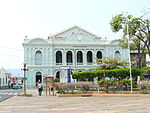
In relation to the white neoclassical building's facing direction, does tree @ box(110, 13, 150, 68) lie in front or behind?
in front

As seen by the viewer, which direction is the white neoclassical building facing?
toward the camera

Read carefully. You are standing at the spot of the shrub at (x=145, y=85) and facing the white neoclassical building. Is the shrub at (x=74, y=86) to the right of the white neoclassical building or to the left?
left

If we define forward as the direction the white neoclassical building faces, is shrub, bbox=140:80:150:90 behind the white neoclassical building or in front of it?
in front

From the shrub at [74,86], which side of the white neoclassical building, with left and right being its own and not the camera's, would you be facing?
front
